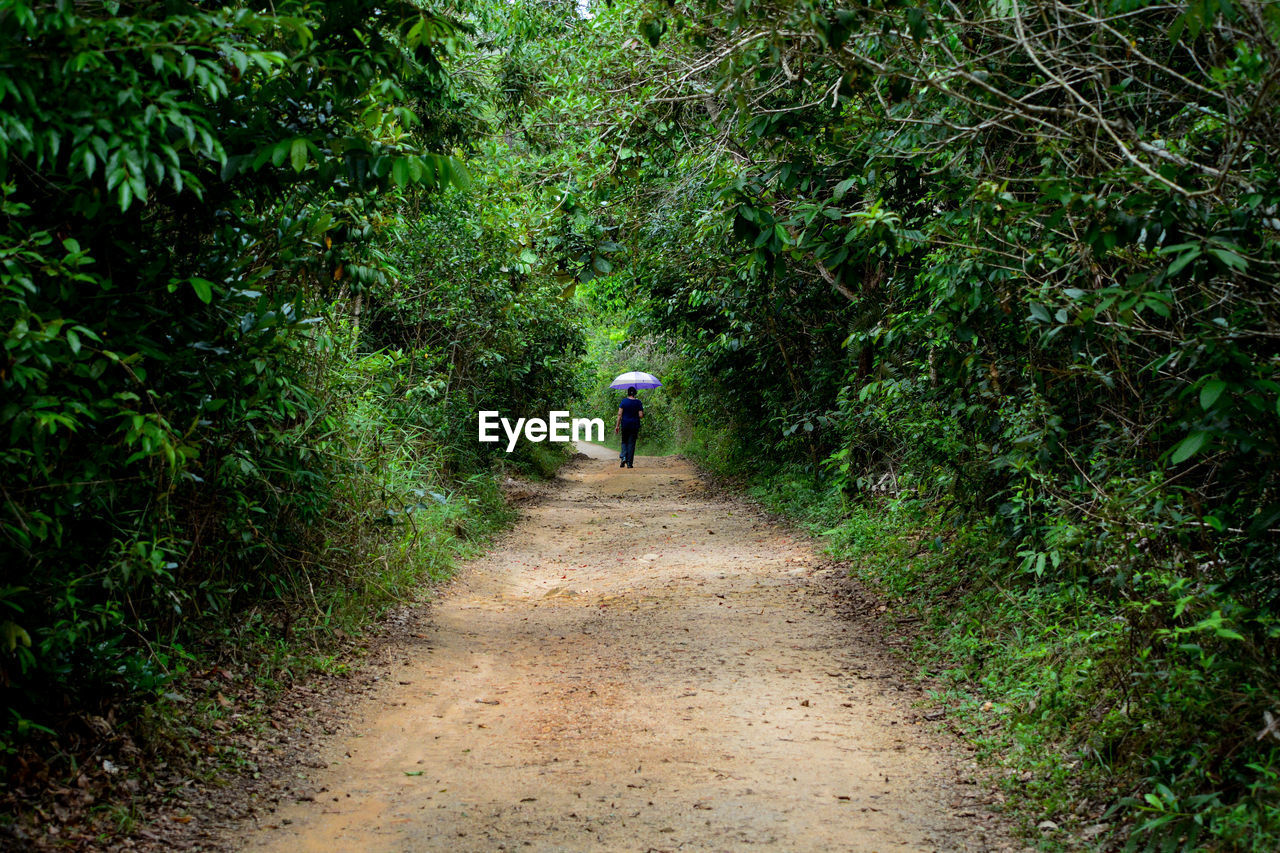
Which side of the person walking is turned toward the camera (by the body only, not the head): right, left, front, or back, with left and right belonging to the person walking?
back
